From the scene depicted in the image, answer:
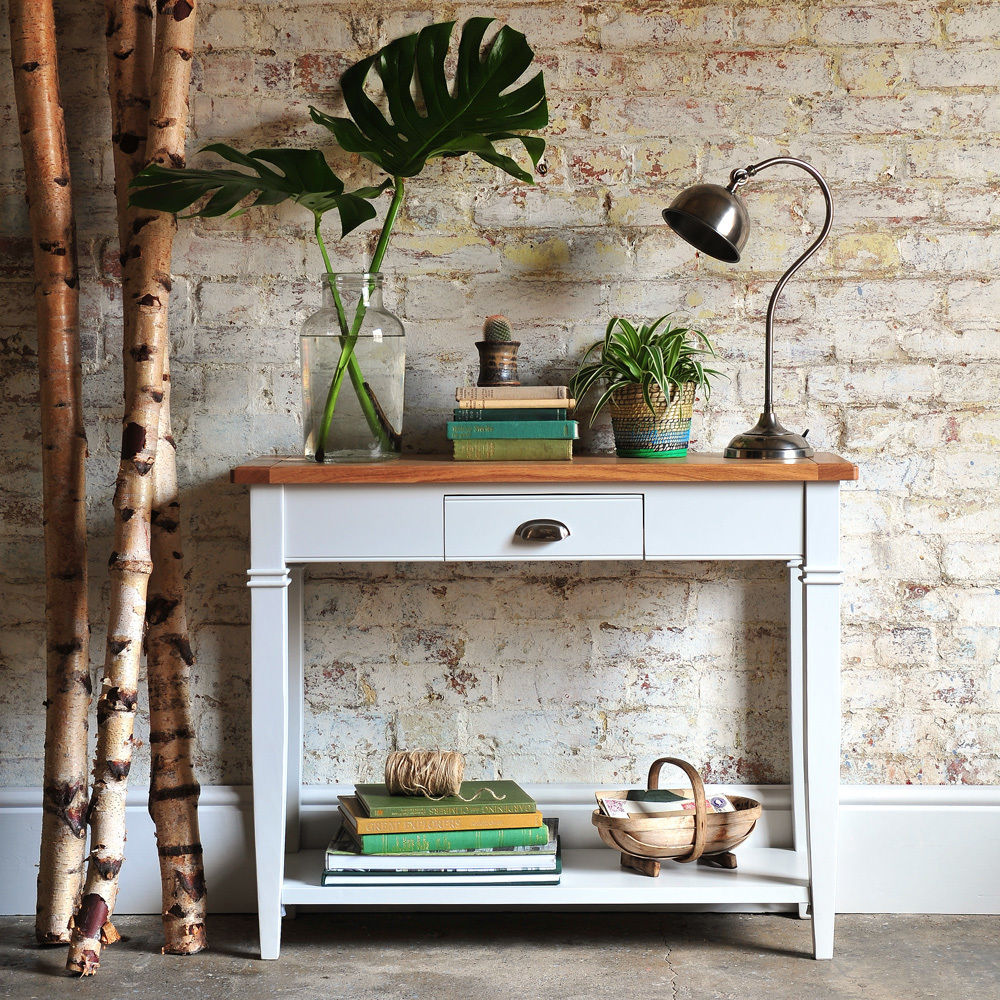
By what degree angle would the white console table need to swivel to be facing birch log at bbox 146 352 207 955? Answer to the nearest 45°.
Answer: approximately 90° to its right

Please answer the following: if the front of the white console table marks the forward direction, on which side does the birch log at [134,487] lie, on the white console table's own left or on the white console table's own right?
on the white console table's own right

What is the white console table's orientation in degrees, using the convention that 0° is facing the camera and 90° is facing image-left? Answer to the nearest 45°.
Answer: approximately 0°
